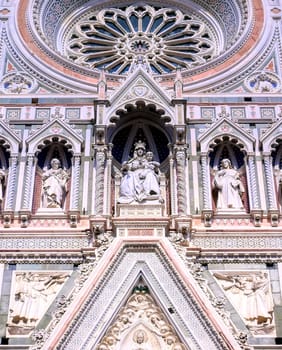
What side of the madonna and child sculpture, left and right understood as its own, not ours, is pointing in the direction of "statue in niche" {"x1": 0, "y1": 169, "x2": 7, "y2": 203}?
right

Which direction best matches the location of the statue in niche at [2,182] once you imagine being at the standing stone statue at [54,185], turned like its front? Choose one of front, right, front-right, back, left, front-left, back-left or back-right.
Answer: right

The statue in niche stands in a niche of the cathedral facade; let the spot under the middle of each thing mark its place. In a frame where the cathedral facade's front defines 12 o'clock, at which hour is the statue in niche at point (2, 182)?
The statue in niche is roughly at 3 o'clock from the cathedral facade.

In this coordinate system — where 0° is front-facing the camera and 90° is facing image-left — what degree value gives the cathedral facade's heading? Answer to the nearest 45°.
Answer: approximately 0°

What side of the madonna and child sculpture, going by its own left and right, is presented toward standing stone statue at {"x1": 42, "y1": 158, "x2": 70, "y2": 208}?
right

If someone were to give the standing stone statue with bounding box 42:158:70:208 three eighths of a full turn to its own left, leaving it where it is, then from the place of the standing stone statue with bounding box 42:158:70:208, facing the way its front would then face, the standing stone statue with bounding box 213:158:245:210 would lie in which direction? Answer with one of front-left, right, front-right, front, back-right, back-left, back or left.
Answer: front-right

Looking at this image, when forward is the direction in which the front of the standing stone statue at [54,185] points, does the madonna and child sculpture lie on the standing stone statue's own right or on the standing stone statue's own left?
on the standing stone statue's own left

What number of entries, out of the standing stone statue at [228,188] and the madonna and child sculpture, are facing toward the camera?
2

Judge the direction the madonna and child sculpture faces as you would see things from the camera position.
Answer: facing the viewer
